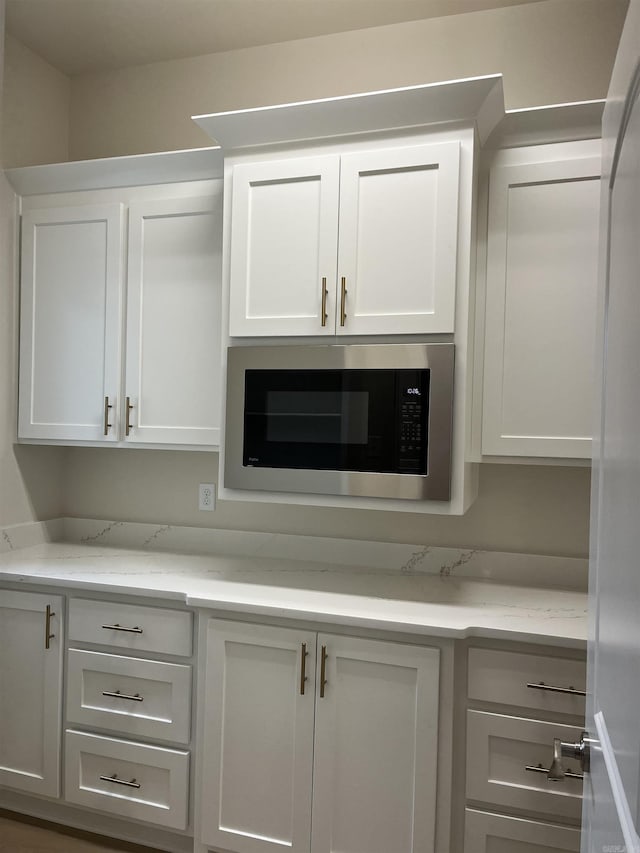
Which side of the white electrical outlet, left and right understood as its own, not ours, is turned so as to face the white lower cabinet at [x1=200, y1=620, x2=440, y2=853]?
front

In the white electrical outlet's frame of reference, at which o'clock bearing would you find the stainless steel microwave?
The stainless steel microwave is roughly at 11 o'clock from the white electrical outlet.

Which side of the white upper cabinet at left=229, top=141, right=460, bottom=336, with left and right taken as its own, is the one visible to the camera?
front

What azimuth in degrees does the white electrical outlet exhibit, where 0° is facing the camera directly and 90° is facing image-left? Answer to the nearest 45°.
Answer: approximately 0°

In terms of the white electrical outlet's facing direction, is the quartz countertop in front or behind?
in front
